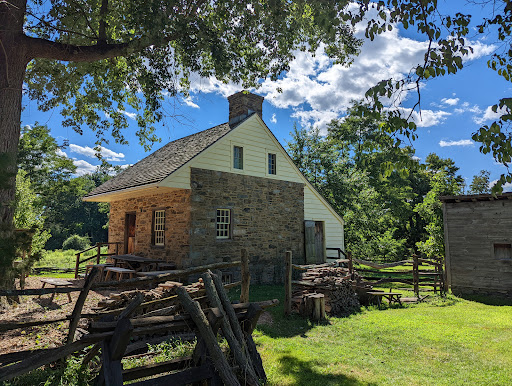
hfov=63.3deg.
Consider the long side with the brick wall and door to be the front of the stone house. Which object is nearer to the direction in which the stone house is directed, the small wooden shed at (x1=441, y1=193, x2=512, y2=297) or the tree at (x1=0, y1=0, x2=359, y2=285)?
the tree

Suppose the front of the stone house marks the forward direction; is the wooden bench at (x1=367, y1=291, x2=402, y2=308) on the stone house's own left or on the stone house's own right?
on the stone house's own left

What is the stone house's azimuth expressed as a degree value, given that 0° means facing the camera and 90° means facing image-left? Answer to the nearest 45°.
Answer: approximately 45°

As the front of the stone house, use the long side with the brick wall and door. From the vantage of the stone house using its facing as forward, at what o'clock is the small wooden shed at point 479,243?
The small wooden shed is roughly at 8 o'clock from the stone house.

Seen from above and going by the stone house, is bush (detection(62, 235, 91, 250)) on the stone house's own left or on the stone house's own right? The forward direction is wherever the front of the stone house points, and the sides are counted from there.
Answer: on the stone house's own right
